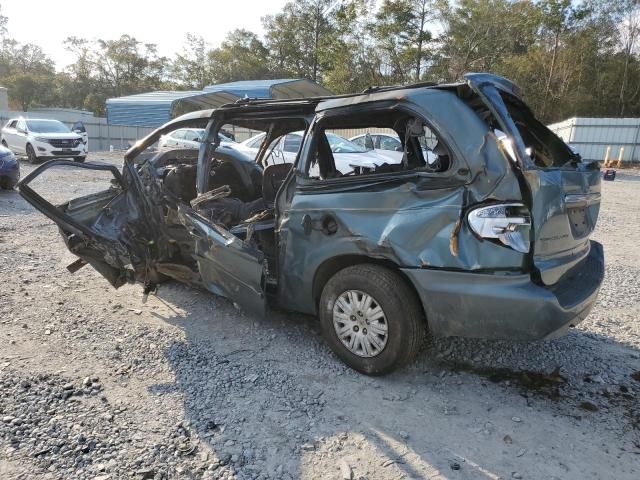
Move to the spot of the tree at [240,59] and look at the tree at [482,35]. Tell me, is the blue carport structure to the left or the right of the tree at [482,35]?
right

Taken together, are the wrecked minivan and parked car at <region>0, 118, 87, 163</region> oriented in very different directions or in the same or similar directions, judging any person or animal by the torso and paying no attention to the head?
very different directions

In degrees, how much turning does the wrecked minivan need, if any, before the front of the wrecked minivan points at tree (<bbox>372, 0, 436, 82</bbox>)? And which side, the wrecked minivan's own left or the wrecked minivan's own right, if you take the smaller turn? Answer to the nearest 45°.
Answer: approximately 45° to the wrecked minivan's own right

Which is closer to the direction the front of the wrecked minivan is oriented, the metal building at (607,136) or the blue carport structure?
the blue carport structure

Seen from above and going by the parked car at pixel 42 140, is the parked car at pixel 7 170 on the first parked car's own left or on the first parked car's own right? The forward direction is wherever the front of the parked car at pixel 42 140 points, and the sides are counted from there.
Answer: on the first parked car's own right

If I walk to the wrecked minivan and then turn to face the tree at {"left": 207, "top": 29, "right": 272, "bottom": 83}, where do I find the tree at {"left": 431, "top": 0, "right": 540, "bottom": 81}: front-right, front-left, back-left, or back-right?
front-right

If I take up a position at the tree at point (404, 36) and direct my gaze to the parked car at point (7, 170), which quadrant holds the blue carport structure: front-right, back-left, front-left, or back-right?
front-right

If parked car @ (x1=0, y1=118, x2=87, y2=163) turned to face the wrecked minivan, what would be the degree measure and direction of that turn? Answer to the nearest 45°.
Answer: approximately 45° to its right

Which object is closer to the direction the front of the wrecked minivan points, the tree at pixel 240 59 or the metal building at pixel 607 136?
the tree

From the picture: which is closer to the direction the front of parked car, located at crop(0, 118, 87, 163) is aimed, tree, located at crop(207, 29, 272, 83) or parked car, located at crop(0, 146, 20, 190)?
the parked car

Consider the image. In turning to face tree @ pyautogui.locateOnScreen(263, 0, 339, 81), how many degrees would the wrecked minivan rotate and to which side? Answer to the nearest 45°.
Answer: approximately 45° to its right

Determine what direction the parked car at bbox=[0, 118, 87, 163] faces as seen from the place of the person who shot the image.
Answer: facing the viewer and to the right of the viewer

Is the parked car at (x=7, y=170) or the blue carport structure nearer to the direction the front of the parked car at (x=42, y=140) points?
the parked car

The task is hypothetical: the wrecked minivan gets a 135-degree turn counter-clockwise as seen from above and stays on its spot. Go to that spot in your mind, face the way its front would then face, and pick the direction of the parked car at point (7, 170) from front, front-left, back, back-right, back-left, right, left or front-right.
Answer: back-right

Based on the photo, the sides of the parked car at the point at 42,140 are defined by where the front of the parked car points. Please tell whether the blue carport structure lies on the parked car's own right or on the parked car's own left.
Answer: on the parked car's own left

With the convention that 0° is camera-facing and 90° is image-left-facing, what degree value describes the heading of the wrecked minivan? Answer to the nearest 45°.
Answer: approximately 135°

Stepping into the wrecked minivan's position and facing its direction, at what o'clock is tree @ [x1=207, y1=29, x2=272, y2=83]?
The tree is roughly at 1 o'clock from the wrecked minivan.

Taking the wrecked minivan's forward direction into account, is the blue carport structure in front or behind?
in front
